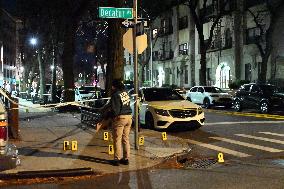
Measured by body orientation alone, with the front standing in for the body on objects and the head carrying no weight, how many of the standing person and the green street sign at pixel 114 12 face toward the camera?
1

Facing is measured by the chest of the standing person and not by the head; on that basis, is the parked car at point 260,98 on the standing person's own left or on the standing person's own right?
on the standing person's own right

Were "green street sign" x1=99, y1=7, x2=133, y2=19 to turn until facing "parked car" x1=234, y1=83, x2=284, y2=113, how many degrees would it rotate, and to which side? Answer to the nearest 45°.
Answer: approximately 135° to its left

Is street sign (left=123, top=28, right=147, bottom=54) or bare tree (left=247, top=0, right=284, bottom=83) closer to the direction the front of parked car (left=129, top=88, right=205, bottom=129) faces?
the street sign

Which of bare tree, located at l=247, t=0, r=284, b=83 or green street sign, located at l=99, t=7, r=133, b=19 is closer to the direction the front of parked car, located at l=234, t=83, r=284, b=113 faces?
the green street sign
